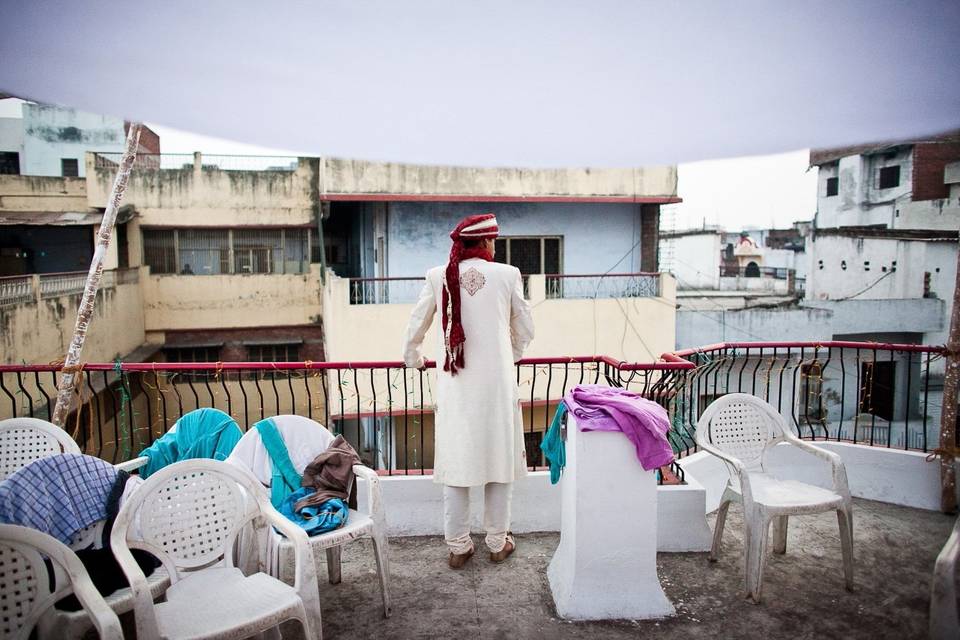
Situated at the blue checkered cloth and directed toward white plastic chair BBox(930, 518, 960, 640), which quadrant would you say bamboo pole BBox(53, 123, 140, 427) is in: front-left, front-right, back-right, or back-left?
back-left

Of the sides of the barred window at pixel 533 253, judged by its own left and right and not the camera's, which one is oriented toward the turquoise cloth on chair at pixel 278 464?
front

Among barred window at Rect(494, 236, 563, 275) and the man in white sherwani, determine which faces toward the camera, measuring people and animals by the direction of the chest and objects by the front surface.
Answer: the barred window

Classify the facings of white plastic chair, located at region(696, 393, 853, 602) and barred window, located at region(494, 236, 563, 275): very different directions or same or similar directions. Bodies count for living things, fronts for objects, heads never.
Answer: same or similar directions

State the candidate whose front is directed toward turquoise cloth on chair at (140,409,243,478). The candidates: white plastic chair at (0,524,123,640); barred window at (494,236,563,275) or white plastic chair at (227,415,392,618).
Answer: the barred window

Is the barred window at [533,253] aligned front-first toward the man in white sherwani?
yes

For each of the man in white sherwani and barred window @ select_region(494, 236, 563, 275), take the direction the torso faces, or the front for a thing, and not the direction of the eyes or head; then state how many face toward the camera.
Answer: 1

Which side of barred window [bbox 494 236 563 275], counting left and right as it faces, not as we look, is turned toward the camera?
front

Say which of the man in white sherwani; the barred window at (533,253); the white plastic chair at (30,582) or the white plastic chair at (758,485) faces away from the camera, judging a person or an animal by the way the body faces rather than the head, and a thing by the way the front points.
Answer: the man in white sherwani

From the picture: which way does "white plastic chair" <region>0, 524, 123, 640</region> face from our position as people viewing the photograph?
facing the viewer and to the right of the viewer

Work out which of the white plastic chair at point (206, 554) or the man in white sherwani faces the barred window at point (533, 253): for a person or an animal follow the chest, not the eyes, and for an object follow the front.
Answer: the man in white sherwani

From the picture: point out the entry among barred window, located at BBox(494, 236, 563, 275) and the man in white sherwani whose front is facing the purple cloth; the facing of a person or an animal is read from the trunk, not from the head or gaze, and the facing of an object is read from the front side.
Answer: the barred window

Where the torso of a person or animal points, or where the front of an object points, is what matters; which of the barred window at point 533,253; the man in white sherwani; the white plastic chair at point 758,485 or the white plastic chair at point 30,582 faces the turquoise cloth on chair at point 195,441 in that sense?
the barred window

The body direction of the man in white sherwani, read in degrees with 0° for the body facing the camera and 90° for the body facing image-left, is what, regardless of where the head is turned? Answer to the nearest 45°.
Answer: approximately 180°
